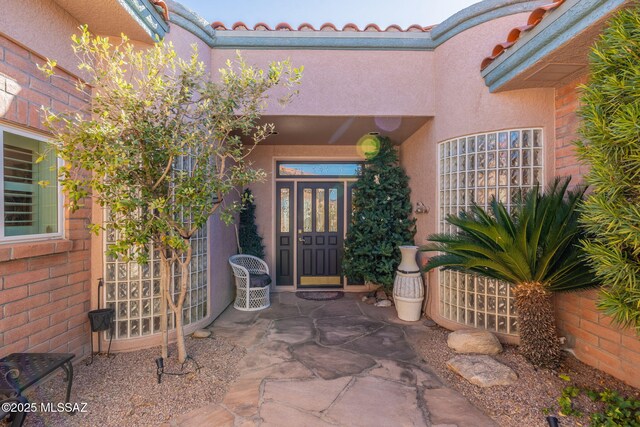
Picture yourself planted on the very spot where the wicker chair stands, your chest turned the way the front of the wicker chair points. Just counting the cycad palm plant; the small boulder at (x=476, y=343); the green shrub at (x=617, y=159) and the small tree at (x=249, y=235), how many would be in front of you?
3

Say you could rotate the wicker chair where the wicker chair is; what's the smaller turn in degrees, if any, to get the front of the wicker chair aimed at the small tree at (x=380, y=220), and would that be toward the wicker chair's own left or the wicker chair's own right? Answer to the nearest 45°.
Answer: approximately 45° to the wicker chair's own left

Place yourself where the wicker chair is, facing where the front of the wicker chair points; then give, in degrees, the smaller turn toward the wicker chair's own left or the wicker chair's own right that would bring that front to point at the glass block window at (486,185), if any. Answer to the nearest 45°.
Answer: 0° — it already faces it

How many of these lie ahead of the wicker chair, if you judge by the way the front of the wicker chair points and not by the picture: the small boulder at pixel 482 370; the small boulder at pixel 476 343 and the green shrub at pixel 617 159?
3

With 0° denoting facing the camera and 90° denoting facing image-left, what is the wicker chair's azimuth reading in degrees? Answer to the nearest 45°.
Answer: approximately 315°

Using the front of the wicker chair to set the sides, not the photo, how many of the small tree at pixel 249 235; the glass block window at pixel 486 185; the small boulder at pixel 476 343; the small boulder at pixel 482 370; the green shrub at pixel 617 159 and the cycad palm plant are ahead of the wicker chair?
5

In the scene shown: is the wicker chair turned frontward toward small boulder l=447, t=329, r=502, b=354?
yes

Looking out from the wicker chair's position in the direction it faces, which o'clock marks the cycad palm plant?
The cycad palm plant is roughly at 12 o'clock from the wicker chair.

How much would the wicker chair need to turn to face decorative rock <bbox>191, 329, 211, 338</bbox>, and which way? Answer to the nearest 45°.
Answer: approximately 90° to its right

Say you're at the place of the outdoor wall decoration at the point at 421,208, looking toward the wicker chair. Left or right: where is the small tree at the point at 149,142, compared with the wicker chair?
left

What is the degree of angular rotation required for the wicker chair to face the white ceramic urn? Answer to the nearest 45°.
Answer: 0° — it already faces it

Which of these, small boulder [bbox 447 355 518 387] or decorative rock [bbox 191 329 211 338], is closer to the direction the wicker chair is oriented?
the small boulder
